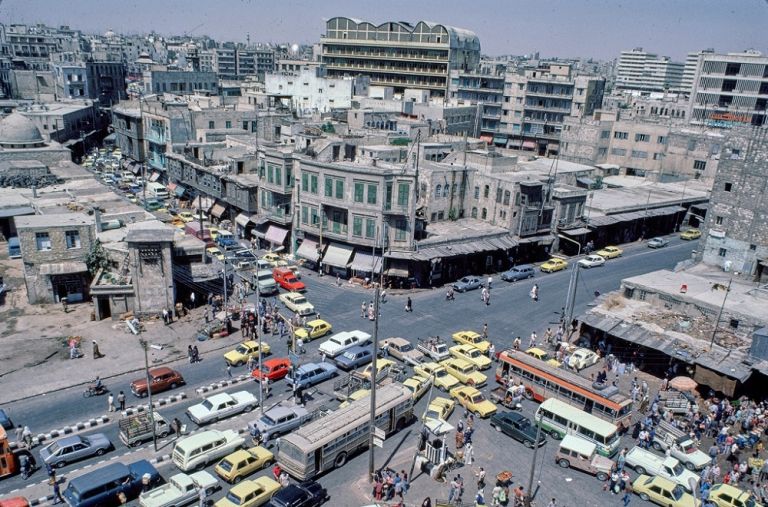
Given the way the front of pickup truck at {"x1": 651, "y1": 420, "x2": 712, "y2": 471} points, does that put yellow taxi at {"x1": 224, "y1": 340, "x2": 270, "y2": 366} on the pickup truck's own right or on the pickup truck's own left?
on the pickup truck's own right

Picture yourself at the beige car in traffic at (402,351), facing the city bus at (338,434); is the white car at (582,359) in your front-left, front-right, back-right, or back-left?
back-left
